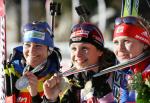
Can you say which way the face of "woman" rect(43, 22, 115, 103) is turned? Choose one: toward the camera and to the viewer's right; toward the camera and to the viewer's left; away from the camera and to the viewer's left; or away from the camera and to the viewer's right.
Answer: toward the camera and to the viewer's left

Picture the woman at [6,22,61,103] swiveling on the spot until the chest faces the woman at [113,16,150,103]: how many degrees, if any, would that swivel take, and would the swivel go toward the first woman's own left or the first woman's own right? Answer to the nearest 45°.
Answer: approximately 90° to the first woman's own left

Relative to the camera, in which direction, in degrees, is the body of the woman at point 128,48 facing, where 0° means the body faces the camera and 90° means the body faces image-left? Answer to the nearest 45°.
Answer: approximately 45°

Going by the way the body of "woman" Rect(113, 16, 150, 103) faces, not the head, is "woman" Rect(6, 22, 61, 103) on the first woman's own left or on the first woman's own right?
on the first woman's own right

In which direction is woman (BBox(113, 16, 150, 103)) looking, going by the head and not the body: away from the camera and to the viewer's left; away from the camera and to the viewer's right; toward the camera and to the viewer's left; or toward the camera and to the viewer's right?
toward the camera and to the viewer's left

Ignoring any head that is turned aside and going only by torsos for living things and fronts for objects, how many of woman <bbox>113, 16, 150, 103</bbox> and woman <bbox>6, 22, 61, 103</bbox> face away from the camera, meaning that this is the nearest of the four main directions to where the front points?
0

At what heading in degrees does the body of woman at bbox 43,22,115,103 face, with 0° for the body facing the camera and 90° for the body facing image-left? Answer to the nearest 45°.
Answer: approximately 45°

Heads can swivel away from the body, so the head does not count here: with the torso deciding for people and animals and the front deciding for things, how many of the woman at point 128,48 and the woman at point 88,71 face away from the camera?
0

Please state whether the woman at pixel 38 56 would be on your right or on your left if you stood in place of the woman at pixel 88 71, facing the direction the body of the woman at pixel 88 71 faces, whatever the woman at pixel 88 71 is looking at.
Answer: on your right
